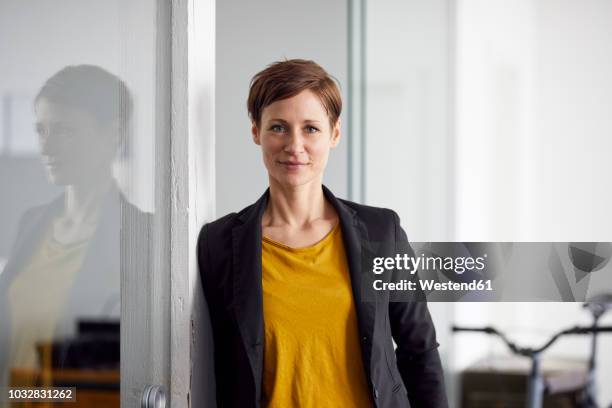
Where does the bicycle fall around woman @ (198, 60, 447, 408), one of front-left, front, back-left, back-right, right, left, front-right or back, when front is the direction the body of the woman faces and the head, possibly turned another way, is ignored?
back-left

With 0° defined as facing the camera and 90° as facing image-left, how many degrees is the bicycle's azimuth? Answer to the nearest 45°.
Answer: approximately 45°

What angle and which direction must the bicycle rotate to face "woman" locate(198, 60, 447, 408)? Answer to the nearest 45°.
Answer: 0° — it already faces them

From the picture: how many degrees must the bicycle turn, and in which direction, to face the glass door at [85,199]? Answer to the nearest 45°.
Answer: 0° — it already faces it

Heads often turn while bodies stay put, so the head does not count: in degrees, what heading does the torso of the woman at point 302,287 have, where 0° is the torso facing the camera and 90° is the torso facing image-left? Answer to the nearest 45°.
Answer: approximately 0°
